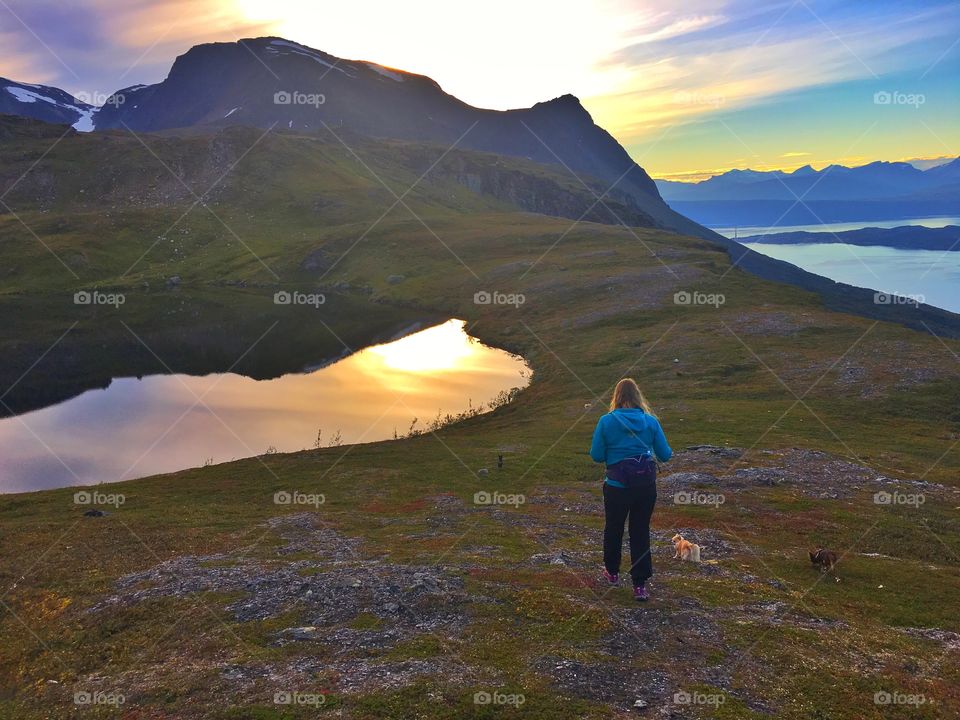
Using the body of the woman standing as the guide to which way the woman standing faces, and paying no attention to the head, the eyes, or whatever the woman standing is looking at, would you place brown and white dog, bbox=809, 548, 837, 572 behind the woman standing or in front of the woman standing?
in front

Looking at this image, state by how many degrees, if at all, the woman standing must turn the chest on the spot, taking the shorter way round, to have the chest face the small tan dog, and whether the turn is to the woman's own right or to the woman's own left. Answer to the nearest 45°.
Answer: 0° — they already face it

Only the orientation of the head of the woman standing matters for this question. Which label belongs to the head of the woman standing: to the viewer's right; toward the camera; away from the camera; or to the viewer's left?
away from the camera

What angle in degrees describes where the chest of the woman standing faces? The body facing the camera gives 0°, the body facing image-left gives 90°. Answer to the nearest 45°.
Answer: approximately 180°

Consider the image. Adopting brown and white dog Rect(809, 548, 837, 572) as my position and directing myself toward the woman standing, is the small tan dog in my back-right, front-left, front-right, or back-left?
front-right
